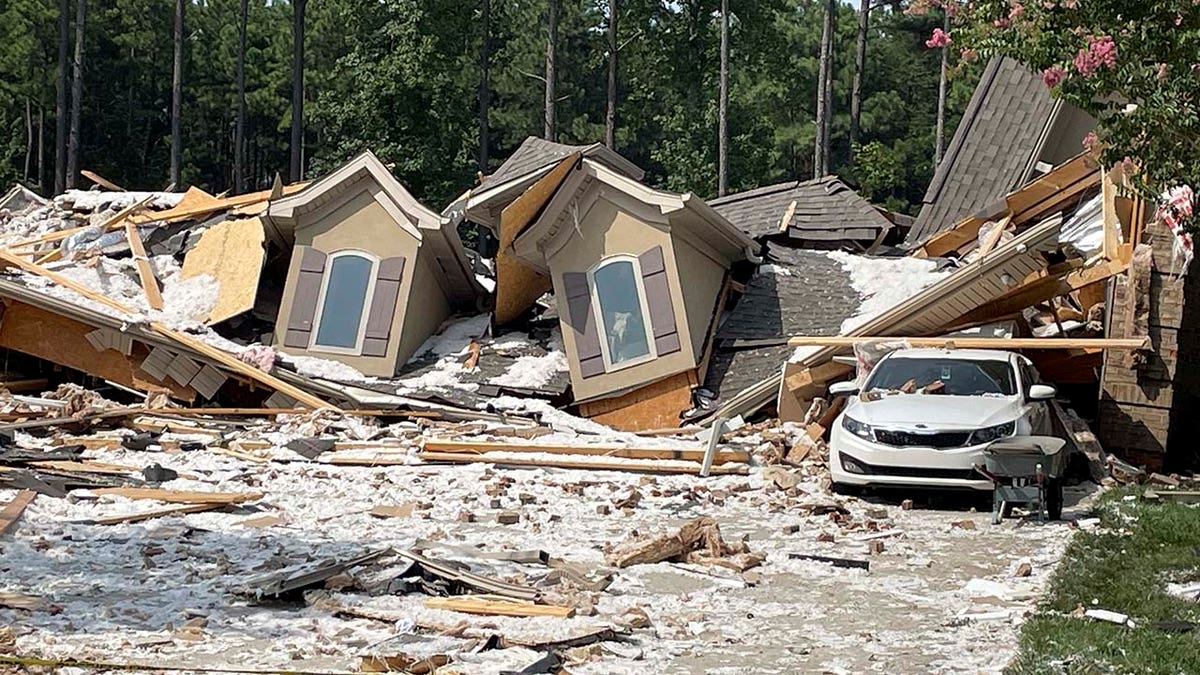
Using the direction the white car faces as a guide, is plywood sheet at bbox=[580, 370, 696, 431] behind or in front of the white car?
behind

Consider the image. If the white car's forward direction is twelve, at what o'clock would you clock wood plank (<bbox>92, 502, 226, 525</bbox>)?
The wood plank is roughly at 2 o'clock from the white car.

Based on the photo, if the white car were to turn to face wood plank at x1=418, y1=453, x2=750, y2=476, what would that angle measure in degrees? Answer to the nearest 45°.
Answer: approximately 90° to its right

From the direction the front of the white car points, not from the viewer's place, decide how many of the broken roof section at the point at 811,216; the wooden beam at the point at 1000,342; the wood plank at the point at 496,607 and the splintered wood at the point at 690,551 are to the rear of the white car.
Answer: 2

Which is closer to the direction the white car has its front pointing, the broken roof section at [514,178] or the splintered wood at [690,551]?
the splintered wood

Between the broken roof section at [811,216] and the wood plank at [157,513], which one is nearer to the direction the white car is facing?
the wood plank

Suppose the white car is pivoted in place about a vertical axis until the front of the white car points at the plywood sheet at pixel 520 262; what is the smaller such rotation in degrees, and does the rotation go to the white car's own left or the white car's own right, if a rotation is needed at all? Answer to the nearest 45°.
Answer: approximately 135° to the white car's own right

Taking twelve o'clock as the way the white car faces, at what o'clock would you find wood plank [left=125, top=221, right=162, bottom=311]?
The wood plank is roughly at 4 o'clock from the white car.

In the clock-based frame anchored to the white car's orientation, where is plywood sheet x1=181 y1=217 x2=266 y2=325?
The plywood sheet is roughly at 4 o'clock from the white car.

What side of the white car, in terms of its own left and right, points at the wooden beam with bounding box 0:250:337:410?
right

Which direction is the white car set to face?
toward the camera

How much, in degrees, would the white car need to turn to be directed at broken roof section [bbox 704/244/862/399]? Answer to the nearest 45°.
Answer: approximately 180°

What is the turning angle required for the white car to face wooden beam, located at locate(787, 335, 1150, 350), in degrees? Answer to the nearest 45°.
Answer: approximately 180°

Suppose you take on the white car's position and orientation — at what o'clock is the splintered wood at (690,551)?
The splintered wood is roughly at 1 o'clock from the white car.

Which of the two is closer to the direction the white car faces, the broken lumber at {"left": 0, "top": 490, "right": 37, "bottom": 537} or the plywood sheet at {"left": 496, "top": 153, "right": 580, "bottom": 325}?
the broken lumber

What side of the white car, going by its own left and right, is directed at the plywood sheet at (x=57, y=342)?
right
